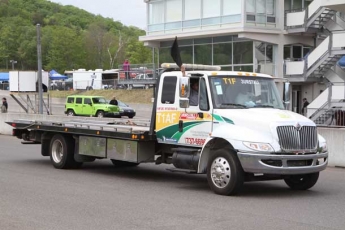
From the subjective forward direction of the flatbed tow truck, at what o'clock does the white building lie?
The white building is roughly at 8 o'clock from the flatbed tow truck.

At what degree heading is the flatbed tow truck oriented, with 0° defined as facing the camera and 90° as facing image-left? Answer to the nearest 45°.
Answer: approximately 315°

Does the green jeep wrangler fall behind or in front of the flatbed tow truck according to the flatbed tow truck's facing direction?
behind
